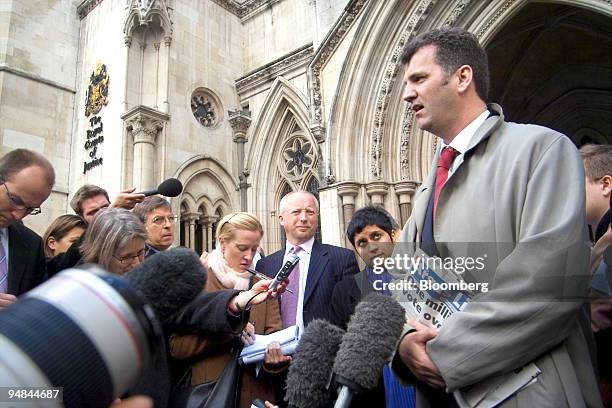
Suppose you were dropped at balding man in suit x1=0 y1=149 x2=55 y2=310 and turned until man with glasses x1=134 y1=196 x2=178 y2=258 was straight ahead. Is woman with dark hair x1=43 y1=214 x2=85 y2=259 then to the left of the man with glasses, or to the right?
left

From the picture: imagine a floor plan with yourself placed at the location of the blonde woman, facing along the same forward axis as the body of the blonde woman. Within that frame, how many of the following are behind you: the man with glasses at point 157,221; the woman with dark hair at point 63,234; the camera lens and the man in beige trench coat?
2

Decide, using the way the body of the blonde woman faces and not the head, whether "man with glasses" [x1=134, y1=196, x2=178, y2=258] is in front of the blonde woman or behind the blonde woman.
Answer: behind

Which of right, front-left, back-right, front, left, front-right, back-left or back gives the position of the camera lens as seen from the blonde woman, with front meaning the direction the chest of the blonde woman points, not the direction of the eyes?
front-right

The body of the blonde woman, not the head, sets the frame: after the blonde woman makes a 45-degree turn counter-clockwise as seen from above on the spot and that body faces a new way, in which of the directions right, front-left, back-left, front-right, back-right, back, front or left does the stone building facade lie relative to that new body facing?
left

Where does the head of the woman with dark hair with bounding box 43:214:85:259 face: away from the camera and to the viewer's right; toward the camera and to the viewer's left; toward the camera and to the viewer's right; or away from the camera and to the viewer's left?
toward the camera and to the viewer's right

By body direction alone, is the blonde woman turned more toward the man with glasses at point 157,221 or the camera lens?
the camera lens

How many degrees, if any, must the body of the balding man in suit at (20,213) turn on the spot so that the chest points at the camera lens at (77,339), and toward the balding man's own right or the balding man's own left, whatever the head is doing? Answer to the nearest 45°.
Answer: approximately 45° to the balding man's own right

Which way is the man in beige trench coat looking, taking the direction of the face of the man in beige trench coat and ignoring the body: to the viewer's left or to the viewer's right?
to the viewer's left

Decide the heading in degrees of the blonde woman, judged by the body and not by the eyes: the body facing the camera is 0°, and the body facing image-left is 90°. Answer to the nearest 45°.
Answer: approximately 315°
